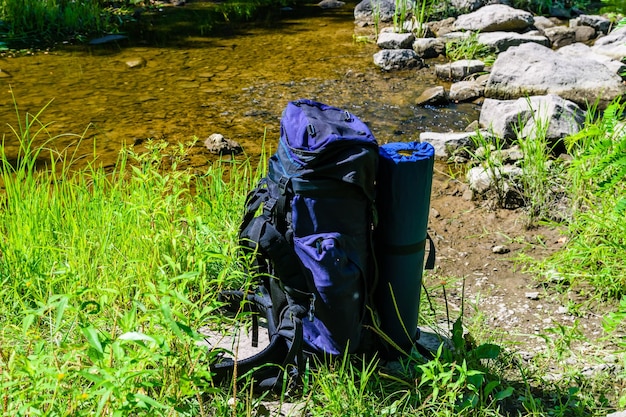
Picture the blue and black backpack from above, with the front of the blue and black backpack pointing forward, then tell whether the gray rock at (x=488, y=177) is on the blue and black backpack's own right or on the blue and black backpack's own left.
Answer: on the blue and black backpack's own left

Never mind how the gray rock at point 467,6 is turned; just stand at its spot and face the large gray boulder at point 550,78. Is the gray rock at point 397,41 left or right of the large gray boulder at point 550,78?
right

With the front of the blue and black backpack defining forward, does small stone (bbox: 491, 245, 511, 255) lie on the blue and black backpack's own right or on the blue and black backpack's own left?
on the blue and black backpack's own left

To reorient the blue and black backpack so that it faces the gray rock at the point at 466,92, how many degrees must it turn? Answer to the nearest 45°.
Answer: approximately 90° to its left

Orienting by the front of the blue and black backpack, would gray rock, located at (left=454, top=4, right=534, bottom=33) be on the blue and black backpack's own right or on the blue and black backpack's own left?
on the blue and black backpack's own left

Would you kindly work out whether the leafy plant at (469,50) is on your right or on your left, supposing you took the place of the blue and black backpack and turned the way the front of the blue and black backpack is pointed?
on your left

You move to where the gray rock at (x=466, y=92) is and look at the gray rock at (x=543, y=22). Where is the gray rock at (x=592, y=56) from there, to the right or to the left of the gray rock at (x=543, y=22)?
right

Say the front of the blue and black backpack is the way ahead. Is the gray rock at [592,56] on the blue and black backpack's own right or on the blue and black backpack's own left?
on the blue and black backpack's own left
